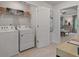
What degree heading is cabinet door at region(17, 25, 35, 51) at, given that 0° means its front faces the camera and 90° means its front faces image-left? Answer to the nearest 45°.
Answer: approximately 315°

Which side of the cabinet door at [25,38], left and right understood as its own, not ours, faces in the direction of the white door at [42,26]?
left
